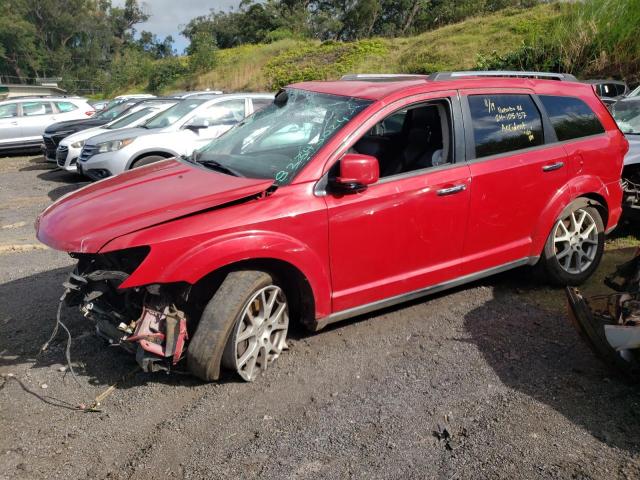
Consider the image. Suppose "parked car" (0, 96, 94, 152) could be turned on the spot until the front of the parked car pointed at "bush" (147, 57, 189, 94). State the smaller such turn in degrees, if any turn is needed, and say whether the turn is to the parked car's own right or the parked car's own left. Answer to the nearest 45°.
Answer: approximately 90° to the parked car's own right

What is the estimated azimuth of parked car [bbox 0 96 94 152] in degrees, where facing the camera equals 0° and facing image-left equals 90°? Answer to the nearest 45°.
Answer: approximately 90°

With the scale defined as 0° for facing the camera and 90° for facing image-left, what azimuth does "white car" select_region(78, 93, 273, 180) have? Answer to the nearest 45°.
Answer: approximately 45°

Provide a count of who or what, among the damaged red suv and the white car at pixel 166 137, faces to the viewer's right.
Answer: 0

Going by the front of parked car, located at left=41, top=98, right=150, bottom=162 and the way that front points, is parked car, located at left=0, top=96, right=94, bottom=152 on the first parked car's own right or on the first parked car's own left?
on the first parked car's own right

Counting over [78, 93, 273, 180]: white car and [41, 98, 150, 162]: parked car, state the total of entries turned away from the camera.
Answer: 0

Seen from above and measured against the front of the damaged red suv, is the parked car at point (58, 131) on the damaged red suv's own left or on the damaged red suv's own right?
on the damaged red suv's own right

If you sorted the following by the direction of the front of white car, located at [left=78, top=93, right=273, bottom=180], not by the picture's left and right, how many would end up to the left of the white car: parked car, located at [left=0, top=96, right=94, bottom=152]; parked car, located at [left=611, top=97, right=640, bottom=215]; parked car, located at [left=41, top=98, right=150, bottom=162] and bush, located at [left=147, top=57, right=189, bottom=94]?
1

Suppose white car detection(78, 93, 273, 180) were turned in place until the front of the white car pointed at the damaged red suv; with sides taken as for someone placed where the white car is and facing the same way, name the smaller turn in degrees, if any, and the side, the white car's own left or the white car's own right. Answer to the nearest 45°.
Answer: approximately 45° to the white car's own left

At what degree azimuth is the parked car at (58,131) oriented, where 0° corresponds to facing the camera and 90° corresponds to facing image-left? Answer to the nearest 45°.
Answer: approximately 45°

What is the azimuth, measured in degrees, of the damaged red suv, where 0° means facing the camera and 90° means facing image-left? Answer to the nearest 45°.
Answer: approximately 45°
